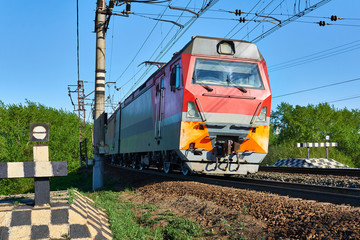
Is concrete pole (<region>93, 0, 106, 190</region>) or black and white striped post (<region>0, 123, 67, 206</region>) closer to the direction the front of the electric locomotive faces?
the black and white striped post

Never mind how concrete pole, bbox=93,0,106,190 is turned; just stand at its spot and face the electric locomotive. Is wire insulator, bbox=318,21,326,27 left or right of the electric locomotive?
right

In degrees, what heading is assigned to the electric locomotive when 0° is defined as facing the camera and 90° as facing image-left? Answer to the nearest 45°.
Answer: approximately 315°

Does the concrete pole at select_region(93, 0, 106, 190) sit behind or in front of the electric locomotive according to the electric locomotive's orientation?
behind

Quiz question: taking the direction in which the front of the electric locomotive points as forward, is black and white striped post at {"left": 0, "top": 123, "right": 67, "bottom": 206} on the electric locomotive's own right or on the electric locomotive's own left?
on the electric locomotive's own right

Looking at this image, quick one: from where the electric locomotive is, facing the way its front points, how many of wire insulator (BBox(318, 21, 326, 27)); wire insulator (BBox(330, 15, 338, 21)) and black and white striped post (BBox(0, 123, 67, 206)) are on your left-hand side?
2

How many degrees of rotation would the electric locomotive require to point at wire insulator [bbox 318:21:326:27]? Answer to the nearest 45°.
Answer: approximately 90° to its left
